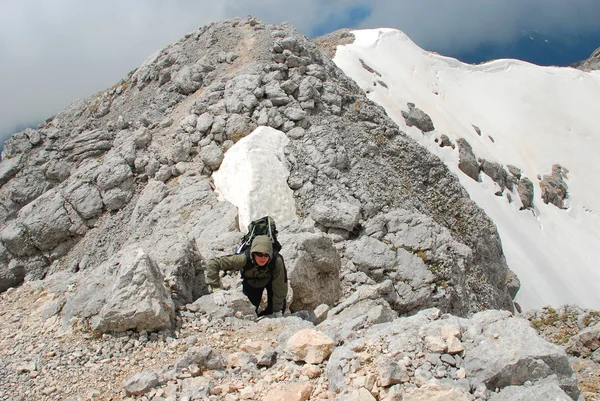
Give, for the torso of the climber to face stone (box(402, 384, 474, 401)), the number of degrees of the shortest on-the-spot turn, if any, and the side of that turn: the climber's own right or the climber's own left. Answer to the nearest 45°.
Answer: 0° — they already face it

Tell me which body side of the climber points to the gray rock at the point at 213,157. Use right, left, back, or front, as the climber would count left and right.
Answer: back

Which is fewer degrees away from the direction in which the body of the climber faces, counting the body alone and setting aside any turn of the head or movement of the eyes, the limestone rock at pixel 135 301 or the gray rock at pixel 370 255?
the limestone rock

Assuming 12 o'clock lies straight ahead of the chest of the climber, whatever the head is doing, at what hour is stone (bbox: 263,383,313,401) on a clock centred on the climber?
The stone is roughly at 12 o'clock from the climber.

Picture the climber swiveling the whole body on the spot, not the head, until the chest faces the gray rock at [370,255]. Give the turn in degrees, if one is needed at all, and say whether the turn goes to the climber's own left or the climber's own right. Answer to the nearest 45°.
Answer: approximately 135° to the climber's own left

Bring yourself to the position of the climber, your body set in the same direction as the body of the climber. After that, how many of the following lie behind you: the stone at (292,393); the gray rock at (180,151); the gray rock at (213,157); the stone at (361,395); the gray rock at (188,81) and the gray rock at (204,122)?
4

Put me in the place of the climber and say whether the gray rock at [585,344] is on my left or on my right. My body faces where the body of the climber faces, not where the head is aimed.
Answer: on my left

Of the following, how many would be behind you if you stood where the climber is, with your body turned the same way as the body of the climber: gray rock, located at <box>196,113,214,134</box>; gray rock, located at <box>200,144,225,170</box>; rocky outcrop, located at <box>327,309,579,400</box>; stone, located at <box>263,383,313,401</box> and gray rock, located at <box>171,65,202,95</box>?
3

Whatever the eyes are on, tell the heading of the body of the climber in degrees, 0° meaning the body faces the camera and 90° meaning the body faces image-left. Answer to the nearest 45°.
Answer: approximately 0°

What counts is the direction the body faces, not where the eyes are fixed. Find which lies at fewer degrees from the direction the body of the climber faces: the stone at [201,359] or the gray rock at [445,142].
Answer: the stone

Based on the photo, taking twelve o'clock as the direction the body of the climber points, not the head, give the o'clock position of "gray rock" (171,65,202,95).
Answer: The gray rock is roughly at 6 o'clock from the climber.
